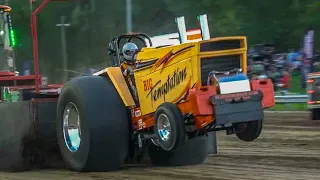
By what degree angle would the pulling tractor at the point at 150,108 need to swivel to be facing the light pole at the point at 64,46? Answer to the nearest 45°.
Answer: approximately 135° to its left

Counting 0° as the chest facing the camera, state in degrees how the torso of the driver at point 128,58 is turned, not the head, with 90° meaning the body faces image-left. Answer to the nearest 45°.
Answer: approximately 315°

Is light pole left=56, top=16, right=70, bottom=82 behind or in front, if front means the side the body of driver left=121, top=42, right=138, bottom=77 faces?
behind

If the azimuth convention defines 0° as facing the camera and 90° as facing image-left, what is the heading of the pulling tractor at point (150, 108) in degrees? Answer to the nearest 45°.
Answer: approximately 315°

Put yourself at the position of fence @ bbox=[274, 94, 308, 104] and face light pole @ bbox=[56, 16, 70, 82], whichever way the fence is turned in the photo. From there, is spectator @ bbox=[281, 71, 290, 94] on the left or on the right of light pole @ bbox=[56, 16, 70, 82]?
right

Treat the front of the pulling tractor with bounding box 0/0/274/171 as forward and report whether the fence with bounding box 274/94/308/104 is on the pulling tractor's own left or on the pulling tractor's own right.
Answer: on the pulling tractor's own left
